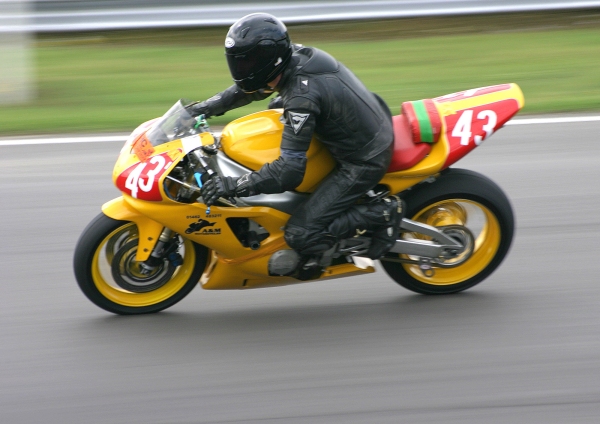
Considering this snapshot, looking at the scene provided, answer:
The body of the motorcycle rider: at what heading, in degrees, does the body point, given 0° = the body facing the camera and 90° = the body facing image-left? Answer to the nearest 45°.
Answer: approximately 90°

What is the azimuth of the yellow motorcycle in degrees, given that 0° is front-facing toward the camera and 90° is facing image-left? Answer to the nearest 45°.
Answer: approximately 90°
